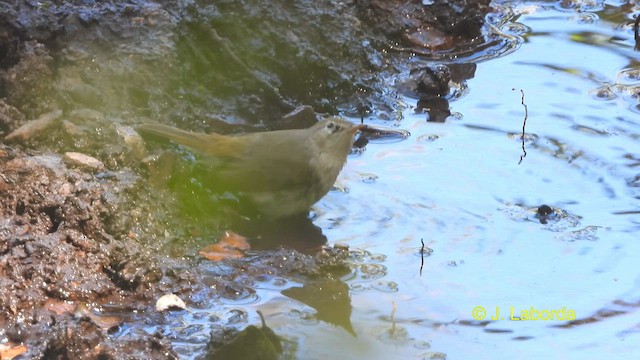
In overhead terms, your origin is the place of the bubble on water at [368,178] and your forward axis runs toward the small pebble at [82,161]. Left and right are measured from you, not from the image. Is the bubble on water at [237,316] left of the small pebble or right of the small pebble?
left

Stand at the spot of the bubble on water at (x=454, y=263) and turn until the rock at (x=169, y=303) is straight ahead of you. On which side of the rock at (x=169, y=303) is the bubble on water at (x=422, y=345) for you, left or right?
left

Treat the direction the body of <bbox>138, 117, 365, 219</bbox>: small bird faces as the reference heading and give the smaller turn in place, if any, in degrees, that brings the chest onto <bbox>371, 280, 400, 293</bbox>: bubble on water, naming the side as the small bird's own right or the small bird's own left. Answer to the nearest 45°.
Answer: approximately 45° to the small bird's own right

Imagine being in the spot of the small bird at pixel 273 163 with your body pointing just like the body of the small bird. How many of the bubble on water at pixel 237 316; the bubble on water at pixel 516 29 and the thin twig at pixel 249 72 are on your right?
1

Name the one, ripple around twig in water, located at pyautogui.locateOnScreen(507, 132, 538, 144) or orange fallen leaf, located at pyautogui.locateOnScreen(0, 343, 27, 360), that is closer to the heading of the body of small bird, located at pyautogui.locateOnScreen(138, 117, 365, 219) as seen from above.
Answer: the ripple around twig in water

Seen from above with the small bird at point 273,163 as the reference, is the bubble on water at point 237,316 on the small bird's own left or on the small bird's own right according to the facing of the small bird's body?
on the small bird's own right

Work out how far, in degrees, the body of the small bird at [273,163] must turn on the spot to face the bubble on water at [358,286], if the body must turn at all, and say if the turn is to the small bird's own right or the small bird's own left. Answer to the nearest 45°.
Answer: approximately 45° to the small bird's own right

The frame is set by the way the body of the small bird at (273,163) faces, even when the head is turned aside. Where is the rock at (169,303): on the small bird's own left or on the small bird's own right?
on the small bird's own right

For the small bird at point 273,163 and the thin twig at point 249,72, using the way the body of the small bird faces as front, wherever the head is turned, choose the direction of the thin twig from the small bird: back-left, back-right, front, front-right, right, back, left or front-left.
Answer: left

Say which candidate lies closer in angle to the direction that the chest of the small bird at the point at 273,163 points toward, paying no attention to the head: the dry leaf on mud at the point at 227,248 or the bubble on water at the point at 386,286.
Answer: the bubble on water

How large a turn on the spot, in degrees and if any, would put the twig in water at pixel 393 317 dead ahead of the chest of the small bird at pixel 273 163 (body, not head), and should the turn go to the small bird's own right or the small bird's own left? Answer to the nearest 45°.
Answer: approximately 45° to the small bird's own right

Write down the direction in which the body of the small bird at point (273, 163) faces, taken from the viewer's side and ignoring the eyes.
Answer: to the viewer's right
